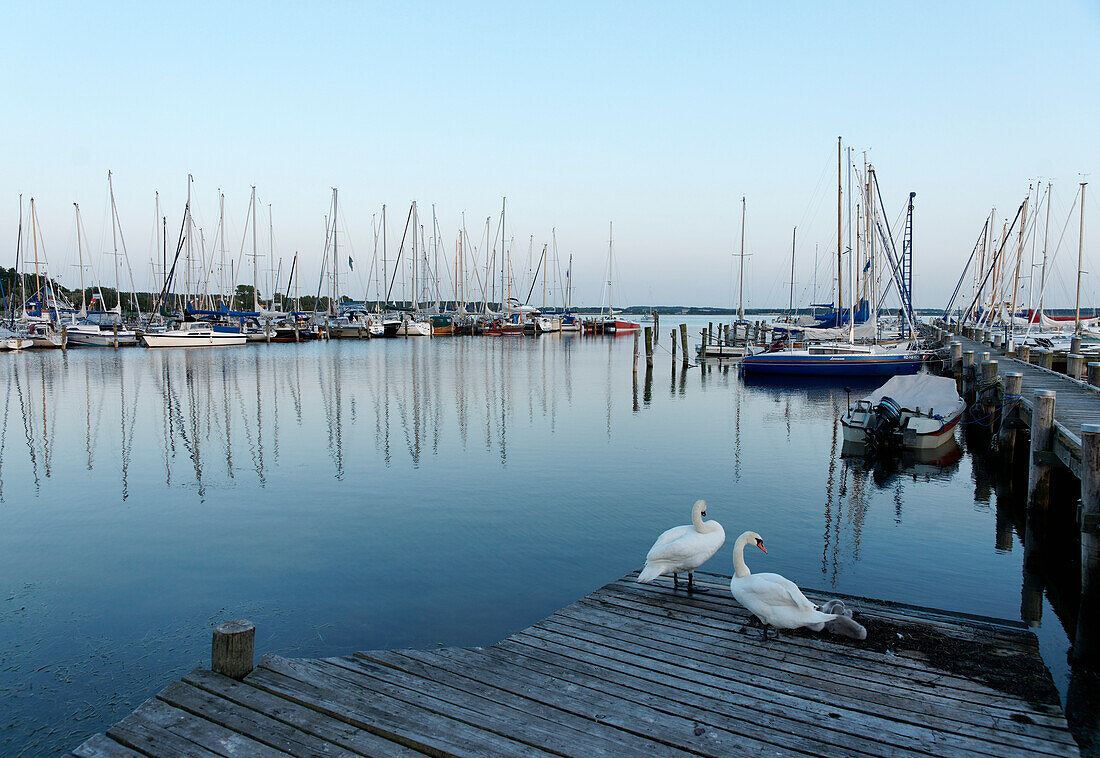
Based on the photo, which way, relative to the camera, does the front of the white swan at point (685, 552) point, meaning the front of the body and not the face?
to the viewer's right

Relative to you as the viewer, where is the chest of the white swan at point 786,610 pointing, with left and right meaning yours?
facing to the left of the viewer

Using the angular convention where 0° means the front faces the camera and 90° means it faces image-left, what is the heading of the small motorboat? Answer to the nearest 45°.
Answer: approximately 225°

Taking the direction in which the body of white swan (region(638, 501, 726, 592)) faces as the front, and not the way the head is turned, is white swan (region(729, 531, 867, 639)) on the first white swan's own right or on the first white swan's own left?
on the first white swan's own right

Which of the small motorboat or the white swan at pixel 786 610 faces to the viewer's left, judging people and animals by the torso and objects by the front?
the white swan

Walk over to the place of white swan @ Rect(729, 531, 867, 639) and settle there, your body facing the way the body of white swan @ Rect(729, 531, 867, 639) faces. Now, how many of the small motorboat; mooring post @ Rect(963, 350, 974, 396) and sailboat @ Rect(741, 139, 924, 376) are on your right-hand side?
3

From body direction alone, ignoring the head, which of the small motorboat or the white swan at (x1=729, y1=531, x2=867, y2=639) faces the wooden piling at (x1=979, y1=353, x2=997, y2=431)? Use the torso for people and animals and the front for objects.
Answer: the small motorboat

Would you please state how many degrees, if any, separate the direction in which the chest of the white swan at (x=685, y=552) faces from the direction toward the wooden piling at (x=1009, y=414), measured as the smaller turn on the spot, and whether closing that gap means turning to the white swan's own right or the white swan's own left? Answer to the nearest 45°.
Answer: approximately 45° to the white swan's own left

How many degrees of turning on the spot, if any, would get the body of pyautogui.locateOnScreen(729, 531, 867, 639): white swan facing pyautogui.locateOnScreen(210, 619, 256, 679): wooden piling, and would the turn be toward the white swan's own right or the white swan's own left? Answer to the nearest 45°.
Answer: approximately 45° to the white swan's own left

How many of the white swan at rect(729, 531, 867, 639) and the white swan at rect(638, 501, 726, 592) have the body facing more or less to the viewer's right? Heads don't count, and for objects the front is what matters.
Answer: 1

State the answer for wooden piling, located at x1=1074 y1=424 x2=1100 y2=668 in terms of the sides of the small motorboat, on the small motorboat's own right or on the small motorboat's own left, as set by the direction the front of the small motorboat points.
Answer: on the small motorboat's own right

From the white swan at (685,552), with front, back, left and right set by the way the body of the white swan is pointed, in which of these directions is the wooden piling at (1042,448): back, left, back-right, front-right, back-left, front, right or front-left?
front-left

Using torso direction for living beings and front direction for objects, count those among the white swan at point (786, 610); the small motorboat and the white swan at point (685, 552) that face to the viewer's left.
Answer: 1

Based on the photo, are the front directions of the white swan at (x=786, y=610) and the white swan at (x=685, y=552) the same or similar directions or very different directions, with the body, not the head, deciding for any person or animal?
very different directions
